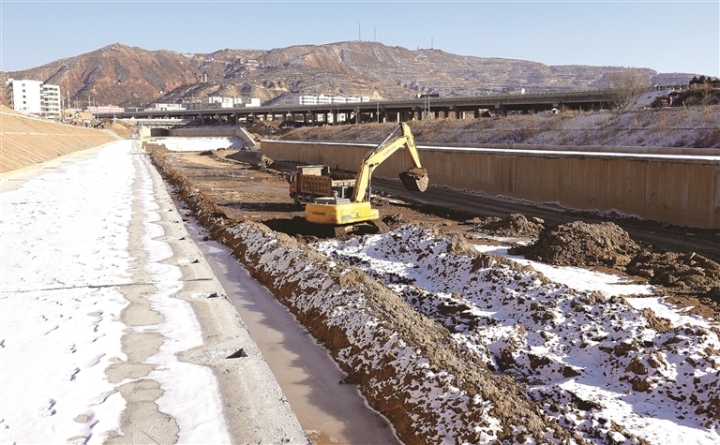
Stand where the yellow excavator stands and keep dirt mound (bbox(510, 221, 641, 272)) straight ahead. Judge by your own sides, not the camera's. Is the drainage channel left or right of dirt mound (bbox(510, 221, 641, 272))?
right

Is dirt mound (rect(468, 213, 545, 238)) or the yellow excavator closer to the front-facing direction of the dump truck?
the yellow excavator

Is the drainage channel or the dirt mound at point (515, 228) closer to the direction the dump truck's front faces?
the drainage channel
